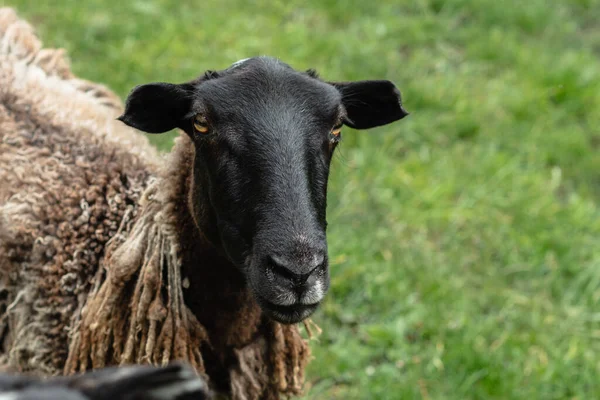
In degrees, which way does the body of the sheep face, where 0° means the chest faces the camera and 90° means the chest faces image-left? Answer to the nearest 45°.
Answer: approximately 315°
